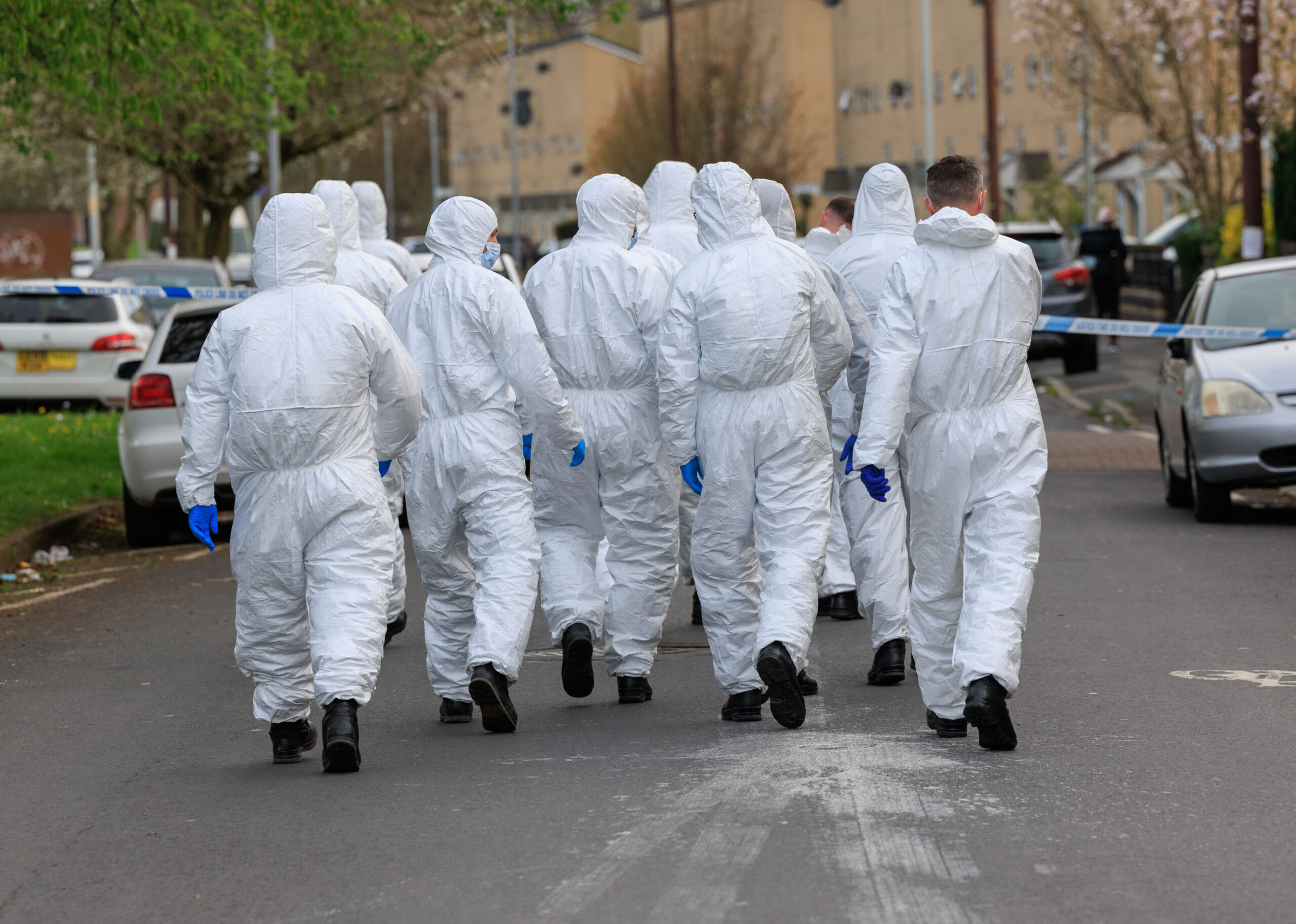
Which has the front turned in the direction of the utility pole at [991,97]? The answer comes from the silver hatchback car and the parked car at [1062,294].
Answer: the parked car

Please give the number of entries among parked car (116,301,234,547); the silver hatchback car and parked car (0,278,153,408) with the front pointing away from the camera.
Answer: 2

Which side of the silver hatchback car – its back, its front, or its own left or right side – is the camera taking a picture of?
front

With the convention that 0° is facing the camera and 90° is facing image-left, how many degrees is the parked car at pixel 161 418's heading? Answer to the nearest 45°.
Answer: approximately 180°

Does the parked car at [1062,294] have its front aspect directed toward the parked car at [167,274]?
no

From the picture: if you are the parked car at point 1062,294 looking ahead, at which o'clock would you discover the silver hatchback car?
The silver hatchback car is roughly at 6 o'clock from the parked car.

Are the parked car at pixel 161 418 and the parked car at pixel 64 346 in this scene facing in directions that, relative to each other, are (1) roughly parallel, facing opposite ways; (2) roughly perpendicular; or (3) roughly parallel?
roughly parallel

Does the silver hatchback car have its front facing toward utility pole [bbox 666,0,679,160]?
no

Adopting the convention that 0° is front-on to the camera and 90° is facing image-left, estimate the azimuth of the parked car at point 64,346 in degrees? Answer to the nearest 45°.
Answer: approximately 180°

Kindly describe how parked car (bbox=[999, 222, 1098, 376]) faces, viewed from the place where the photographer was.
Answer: facing away from the viewer

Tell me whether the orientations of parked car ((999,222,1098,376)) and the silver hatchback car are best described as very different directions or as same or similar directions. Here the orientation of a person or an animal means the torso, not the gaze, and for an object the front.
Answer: very different directions

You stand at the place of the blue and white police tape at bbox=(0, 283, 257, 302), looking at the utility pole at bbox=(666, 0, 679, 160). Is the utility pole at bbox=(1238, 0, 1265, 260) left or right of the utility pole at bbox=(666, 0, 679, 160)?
right

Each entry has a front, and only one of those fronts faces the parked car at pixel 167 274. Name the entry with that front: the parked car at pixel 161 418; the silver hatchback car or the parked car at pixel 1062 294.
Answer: the parked car at pixel 161 418

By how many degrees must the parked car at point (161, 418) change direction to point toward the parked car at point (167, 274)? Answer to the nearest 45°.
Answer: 0° — it already faces it

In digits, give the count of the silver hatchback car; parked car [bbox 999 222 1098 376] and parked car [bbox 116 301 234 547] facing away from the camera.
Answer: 2

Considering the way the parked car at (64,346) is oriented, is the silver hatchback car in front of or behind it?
behind

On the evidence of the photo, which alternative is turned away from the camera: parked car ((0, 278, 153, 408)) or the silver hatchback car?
the parked car
